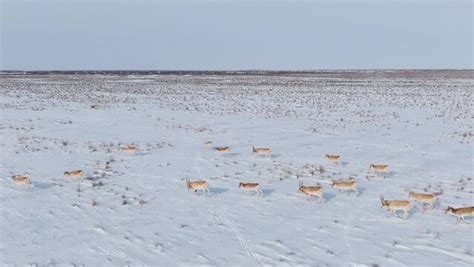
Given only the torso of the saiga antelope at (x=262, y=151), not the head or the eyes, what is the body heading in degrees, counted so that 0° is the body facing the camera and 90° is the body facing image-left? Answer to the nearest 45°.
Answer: approximately 90°

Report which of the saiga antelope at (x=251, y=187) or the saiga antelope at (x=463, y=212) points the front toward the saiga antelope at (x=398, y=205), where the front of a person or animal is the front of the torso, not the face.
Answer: the saiga antelope at (x=463, y=212)

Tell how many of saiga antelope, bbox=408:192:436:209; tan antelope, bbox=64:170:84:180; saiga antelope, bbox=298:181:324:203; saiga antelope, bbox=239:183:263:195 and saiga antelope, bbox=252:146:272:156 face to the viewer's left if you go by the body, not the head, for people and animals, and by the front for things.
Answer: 5

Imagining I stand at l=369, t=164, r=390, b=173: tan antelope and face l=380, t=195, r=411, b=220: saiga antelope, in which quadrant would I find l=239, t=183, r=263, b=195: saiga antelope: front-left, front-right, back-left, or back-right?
front-right

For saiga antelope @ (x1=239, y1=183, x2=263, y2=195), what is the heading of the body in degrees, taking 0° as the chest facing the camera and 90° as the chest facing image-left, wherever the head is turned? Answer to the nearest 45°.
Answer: approximately 90°

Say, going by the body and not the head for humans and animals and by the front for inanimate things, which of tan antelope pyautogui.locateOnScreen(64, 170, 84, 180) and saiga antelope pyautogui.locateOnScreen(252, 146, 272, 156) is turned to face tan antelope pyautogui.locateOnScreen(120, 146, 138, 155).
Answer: the saiga antelope

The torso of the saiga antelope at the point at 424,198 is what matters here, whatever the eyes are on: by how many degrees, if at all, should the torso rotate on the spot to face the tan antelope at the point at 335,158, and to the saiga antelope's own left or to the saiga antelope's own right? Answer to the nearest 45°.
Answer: approximately 45° to the saiga antelope's own right

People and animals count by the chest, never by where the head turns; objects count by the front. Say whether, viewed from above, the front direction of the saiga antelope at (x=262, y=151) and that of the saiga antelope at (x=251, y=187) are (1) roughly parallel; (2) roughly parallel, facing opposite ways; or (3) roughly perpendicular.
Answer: roughly parallel

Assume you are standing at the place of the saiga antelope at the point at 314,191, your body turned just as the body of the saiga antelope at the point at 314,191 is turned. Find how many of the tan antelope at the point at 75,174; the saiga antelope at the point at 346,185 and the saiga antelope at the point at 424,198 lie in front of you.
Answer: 1

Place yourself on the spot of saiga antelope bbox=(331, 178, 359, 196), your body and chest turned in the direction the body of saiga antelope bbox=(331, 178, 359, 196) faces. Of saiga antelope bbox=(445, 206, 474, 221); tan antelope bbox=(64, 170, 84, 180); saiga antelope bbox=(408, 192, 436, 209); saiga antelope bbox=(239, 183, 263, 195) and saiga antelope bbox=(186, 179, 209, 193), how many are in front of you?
3

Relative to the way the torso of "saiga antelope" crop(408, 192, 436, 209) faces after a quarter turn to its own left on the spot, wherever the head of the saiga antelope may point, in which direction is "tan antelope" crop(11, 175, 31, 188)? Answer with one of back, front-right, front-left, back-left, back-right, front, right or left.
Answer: right

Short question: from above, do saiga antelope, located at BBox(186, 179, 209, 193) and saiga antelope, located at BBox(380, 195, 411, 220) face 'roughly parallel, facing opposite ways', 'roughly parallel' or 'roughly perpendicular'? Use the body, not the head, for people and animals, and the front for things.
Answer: roughly parallel

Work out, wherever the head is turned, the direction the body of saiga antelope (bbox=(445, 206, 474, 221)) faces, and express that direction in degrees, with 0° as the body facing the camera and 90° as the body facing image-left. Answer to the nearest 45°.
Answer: approximately 90°

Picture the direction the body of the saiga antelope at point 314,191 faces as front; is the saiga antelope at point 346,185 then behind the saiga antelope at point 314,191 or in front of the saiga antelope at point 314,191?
behind

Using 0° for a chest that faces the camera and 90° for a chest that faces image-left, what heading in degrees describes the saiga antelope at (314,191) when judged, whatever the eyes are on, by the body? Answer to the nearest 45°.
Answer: approximately 90°

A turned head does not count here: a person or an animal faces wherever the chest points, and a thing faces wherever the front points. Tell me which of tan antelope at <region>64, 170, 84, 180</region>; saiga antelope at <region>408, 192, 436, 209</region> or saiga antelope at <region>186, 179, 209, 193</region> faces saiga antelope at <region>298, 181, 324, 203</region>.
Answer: saiga antelope at <region>408, 192, 436, 209</region>

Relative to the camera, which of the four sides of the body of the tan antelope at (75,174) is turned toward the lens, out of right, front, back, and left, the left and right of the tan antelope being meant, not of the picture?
left

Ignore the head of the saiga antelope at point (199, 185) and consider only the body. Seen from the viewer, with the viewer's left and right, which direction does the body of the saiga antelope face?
facing to the left of the viewer

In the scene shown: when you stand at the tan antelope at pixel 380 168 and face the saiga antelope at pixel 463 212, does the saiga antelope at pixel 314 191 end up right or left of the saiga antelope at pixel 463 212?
right

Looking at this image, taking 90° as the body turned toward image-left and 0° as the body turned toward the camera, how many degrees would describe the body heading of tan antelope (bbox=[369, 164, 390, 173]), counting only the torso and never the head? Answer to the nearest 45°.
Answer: approximately 90°
